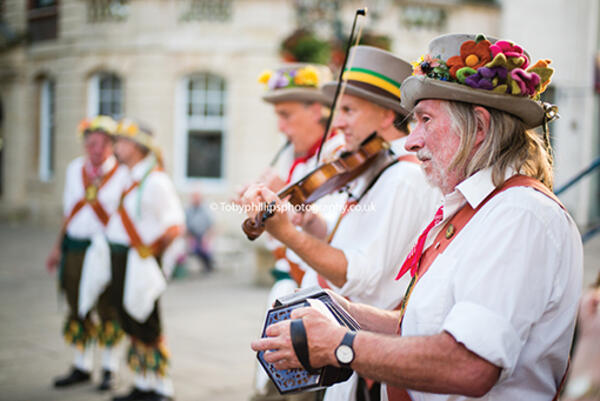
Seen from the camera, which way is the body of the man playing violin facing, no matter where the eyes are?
to the viewer's left
